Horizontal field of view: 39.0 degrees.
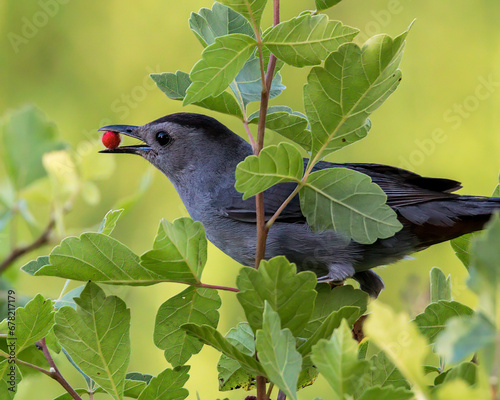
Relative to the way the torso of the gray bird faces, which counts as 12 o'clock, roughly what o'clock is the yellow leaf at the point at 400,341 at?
The yellow leaf is roughly at 9 o'clock from the gray bird.

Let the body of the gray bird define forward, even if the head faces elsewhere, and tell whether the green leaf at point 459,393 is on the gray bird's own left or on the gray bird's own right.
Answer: on the gray bird's own left

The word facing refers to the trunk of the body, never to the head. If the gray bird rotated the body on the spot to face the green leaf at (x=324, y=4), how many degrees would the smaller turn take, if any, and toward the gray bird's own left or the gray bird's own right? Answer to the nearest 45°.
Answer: approximately 90° to the gray bird's own left

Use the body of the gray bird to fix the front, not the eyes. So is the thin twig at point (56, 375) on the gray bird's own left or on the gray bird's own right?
on the gray bird's own left

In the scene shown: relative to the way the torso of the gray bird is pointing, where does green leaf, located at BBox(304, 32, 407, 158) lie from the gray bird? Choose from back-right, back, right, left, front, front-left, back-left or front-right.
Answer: left

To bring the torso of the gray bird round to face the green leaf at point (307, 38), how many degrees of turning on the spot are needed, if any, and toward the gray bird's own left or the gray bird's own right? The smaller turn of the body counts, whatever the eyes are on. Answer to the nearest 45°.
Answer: approximately 90° to the gray bird's own left

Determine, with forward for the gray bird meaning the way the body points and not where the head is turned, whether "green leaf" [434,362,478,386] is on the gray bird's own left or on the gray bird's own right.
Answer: on the gray bird's own left

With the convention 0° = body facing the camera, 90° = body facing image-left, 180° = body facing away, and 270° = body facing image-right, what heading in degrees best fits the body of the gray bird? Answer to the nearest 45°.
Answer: approximately 90°

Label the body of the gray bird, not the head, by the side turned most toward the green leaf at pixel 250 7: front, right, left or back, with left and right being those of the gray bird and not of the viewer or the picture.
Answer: left
